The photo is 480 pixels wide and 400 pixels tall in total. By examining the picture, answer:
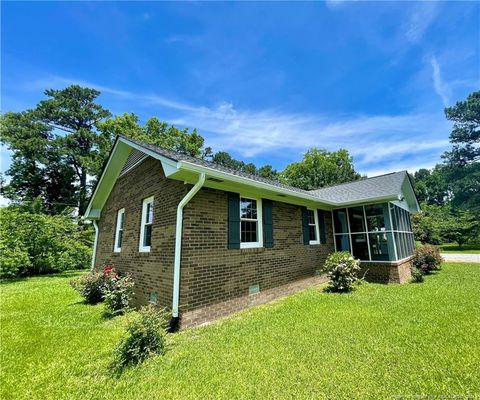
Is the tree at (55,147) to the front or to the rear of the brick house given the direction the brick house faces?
to the rear

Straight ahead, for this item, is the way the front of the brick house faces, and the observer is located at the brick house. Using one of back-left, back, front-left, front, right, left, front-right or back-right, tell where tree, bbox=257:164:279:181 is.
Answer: back-left

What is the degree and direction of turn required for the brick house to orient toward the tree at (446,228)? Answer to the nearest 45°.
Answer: approximately 90° to its left

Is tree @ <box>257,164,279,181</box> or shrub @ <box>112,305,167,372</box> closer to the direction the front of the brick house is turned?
the shrub

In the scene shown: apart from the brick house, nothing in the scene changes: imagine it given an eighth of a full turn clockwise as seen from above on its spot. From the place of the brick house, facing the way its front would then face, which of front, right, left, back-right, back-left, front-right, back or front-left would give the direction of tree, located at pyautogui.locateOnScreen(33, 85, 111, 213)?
back-right

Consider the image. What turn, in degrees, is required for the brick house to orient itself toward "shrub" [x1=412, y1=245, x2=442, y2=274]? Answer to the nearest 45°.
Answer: approximately 90° to its left

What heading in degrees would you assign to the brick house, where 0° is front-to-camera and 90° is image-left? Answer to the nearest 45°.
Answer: approximately 315°

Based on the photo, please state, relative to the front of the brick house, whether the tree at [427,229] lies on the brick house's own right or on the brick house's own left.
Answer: on the brick house's own left
